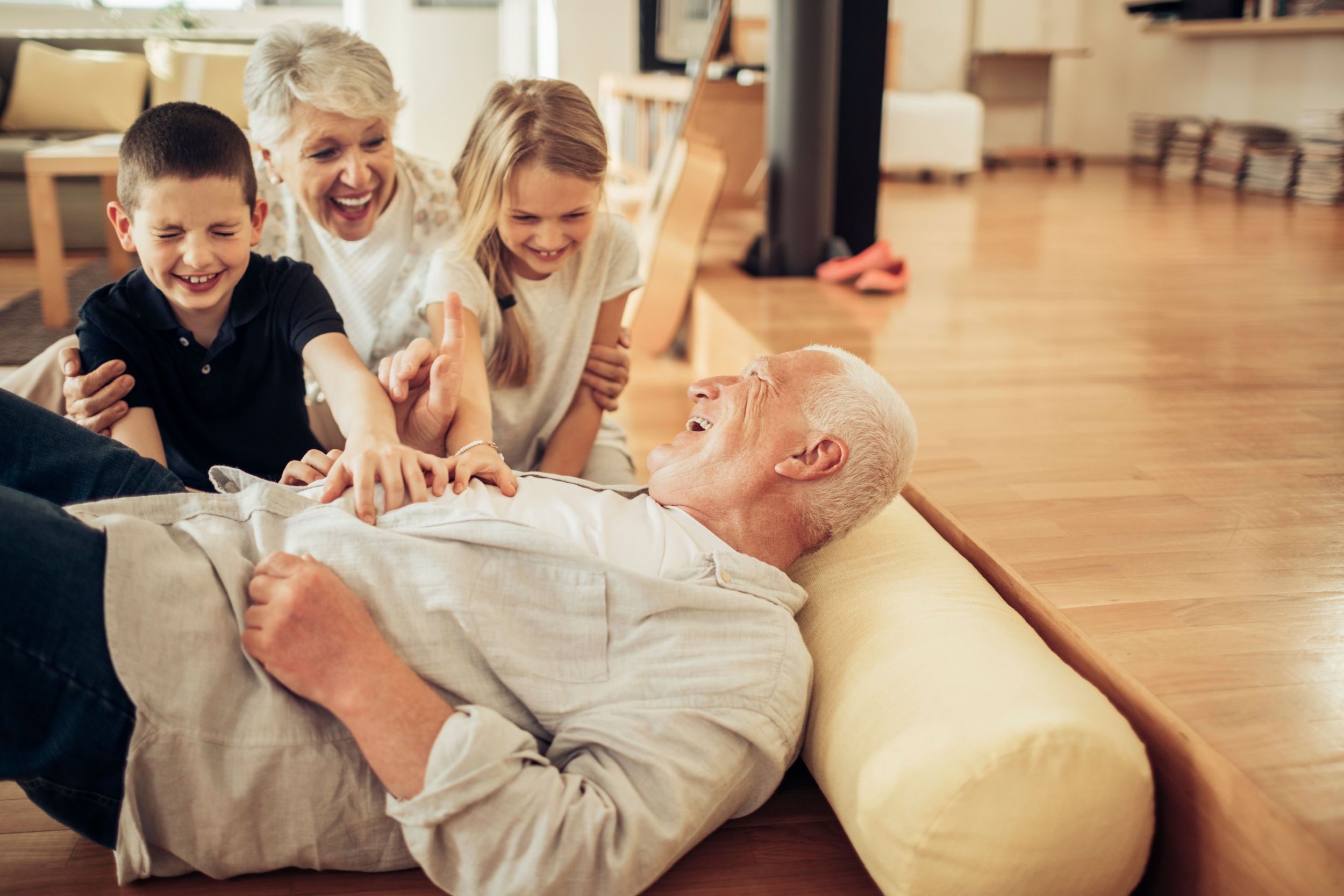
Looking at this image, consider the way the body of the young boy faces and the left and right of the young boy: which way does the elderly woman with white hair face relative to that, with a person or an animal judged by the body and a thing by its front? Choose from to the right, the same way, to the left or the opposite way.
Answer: the same way

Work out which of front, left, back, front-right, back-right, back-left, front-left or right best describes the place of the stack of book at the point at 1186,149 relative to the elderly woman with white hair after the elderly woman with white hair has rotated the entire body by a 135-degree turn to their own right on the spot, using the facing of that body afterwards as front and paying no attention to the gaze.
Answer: right

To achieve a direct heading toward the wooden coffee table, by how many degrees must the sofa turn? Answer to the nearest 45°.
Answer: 0° — it already faces it

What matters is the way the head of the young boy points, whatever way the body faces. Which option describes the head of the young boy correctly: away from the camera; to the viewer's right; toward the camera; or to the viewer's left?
toward the camera

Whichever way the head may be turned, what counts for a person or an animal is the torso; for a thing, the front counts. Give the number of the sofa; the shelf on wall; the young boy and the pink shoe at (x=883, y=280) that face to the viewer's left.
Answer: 1

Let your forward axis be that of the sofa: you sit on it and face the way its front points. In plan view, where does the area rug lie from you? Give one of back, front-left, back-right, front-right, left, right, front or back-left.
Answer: front

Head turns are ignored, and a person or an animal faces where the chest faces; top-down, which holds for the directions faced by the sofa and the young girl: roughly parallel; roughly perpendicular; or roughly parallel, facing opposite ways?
roughly parallel

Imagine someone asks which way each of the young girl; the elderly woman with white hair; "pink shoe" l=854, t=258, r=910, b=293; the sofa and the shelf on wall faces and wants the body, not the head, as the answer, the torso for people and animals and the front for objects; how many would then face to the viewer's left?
1

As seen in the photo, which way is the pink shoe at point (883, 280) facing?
to the viewer's left

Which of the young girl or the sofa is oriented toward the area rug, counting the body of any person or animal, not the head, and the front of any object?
the sofa

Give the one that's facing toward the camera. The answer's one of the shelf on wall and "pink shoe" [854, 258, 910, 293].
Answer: the shelf on wall

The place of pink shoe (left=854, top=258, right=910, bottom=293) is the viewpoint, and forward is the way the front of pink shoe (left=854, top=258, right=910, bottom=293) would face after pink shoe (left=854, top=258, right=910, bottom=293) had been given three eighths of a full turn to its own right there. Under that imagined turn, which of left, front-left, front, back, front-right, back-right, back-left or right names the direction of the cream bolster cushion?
back-right

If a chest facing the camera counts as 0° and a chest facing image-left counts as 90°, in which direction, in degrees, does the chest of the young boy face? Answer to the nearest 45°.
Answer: approximately 0°

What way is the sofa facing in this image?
toward the camera

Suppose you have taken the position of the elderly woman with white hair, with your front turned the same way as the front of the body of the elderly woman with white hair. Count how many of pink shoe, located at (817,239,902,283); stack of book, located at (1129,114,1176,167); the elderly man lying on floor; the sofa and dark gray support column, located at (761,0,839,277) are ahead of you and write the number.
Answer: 1

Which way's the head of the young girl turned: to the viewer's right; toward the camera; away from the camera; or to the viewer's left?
toward the camera

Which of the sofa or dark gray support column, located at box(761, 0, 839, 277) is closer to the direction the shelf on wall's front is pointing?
the dark gray support column
